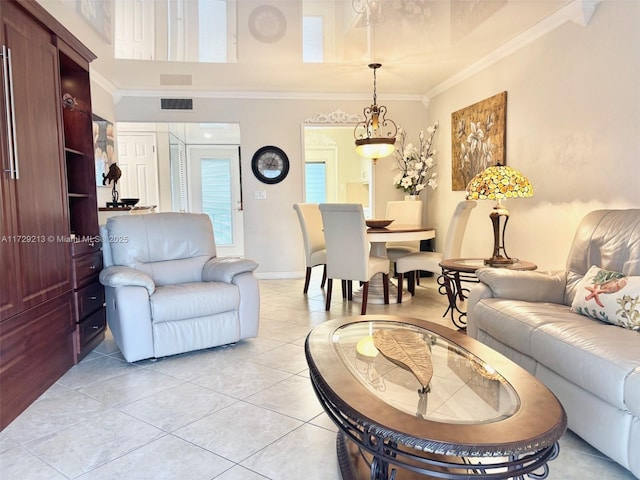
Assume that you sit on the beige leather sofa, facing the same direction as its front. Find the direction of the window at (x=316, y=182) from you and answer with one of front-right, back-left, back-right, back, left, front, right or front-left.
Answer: right

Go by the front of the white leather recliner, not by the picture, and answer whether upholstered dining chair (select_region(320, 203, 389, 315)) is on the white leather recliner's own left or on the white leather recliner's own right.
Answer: on the white leather recliner's own left

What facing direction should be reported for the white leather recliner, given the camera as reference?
facing the viewer and to the right of the viewer

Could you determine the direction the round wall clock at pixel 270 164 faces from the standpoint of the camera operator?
facing the viewer

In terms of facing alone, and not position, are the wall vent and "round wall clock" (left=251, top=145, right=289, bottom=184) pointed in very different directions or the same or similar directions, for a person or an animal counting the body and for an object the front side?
same or similar directions

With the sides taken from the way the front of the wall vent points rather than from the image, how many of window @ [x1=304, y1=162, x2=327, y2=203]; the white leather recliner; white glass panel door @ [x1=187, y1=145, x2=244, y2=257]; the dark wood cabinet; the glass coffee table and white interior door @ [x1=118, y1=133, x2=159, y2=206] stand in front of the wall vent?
3

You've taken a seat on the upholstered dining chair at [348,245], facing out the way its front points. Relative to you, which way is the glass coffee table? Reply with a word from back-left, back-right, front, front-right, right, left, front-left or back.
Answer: back-right

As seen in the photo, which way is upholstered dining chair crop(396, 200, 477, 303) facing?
to the viewer's left

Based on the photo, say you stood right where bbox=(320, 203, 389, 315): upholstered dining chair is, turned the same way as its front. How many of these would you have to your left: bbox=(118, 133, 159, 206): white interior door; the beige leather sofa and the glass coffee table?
1

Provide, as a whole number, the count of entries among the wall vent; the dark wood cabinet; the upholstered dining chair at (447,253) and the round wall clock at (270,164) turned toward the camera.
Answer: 2

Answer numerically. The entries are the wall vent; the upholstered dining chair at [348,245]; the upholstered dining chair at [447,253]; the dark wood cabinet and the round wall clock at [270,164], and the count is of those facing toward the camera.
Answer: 2

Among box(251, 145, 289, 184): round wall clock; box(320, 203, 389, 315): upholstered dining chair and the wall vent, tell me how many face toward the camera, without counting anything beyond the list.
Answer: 2

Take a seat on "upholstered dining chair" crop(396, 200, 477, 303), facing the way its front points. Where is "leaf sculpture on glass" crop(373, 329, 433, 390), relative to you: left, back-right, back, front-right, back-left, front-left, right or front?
left

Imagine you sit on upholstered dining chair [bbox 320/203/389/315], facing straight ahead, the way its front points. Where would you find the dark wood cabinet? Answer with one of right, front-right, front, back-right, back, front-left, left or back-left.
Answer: back

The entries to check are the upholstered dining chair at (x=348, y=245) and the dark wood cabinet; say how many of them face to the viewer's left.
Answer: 0

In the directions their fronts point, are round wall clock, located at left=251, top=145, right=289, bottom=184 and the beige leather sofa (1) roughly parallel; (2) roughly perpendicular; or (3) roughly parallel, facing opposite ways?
roughly perpendicular

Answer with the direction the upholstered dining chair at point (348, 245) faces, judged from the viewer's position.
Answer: facing away from the viewer and to the right of the viewer

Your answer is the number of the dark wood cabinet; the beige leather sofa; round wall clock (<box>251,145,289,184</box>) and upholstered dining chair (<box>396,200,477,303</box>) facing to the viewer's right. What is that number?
1
